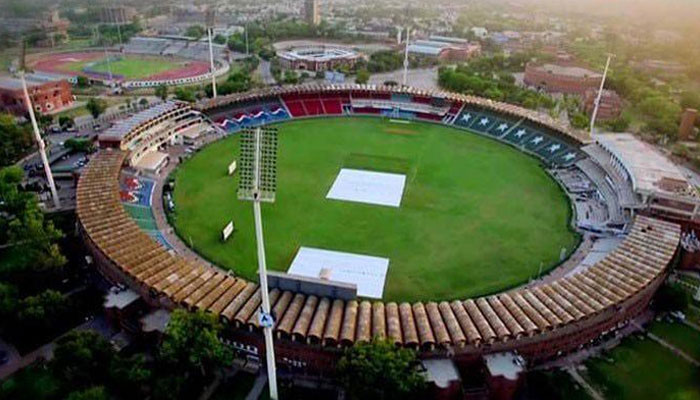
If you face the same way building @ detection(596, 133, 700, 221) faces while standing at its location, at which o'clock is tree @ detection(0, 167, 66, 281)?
The tree is roughly at 12 o'clock from the building.

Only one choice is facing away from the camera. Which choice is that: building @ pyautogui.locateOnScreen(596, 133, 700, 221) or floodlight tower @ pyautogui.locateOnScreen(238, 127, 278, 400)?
the floodlight tower

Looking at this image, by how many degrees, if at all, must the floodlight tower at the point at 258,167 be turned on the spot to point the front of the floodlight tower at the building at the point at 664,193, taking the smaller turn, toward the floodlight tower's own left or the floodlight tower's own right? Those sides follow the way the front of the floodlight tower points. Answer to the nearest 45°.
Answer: approximately 90° to the floodlight tower's own right

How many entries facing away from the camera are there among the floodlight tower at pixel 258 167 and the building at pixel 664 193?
1

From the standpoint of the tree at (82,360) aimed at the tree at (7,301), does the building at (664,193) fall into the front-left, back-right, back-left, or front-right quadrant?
back-right

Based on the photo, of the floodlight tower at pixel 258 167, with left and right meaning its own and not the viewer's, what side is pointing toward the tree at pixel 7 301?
left

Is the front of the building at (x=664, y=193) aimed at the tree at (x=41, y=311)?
yes

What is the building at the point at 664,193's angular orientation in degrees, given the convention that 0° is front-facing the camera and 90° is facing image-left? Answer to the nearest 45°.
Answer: approximately 45°

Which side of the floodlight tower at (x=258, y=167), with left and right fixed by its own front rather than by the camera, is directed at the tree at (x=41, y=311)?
left

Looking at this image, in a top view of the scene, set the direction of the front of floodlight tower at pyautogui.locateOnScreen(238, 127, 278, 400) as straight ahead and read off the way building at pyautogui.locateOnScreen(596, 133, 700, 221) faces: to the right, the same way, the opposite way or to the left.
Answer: to the left

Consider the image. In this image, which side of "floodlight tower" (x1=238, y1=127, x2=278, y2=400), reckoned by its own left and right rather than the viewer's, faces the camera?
back
